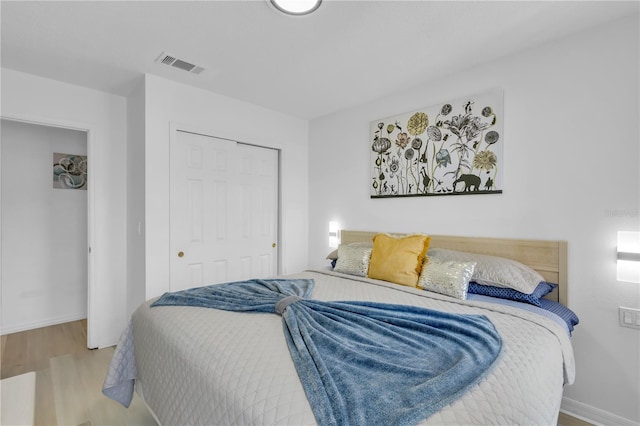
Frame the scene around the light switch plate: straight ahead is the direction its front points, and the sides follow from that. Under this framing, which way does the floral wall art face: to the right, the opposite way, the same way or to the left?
the same way

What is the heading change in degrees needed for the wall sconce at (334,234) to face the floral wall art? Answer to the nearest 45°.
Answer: approximately 90° to its left

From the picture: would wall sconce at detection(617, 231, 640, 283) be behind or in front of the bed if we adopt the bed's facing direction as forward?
behind

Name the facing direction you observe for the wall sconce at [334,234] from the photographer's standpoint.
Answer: facing the viewer and to the left of the viewer

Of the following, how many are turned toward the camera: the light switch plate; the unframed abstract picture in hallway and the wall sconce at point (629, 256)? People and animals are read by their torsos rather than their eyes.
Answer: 3

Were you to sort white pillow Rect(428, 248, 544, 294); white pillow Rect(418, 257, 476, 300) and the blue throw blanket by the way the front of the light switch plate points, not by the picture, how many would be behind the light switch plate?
0

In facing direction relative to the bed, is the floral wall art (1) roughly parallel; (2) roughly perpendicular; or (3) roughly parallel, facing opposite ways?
roughly parallel

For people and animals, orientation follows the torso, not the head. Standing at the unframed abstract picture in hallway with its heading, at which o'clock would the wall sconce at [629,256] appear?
The wall sconce is roughly at 11 o'clock from the unframed abstract picture in hallway.

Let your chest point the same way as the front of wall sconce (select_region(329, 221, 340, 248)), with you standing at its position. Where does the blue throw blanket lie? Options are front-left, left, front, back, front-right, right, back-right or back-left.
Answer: front-left

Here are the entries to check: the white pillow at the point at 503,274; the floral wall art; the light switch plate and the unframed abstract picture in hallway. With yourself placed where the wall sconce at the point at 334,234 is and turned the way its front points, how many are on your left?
3

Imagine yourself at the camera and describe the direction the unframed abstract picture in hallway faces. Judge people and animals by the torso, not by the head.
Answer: facing the viewer

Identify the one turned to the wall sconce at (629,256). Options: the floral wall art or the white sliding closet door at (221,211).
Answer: the white sliding closet door

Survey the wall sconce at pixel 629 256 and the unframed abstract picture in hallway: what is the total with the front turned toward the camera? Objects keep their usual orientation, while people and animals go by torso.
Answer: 2

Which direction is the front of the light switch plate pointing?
toward the camera

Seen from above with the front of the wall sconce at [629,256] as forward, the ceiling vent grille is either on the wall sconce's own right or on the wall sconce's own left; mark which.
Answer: on the wall sconce's own right

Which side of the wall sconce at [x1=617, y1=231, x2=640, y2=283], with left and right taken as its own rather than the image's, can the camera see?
front

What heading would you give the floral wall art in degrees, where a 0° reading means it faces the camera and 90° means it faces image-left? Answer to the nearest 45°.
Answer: approximately 45°

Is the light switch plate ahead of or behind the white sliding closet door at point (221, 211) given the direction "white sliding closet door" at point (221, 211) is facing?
ahead
